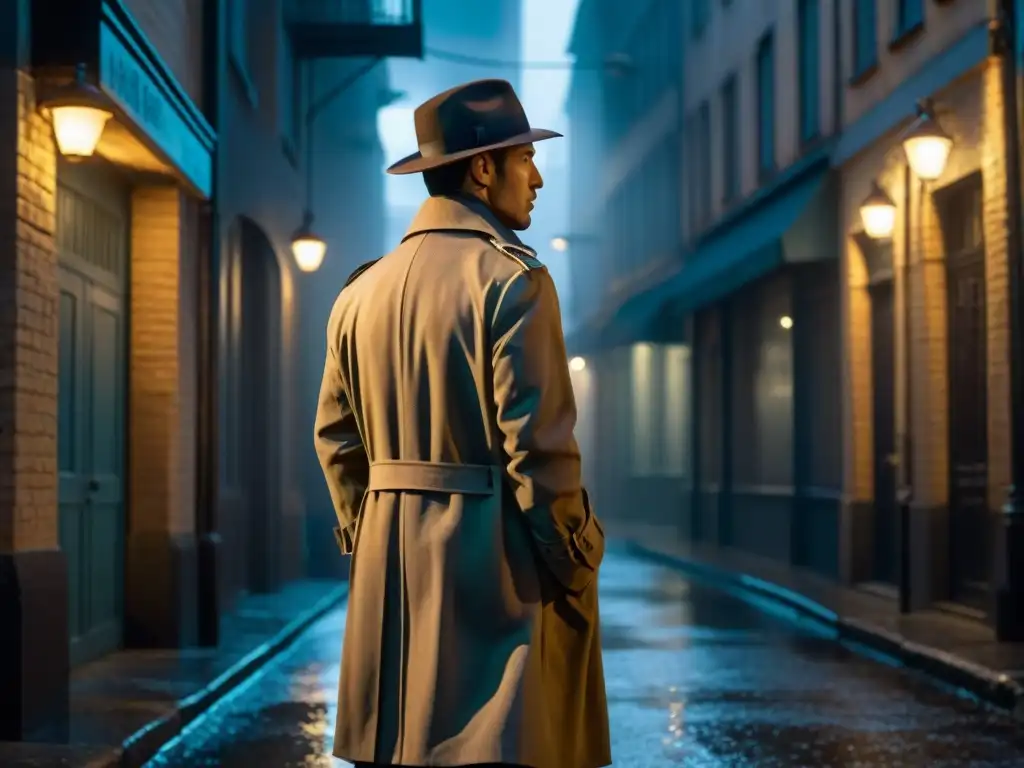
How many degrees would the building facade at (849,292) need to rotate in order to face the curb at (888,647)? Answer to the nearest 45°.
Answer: approximately 45° to its left

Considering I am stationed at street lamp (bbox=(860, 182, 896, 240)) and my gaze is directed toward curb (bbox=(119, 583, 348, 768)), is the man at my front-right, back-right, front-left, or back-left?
front-left

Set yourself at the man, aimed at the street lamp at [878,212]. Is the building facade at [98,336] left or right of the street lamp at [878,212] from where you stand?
left

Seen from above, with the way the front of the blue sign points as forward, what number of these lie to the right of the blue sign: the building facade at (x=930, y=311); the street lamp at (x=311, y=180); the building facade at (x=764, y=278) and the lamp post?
0

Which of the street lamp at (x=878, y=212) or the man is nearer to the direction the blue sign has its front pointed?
the man

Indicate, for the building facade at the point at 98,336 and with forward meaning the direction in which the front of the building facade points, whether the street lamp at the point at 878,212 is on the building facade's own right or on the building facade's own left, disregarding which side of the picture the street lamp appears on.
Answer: on the building facade's own left

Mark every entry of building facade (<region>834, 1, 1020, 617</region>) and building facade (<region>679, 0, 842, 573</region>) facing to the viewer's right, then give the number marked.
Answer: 0

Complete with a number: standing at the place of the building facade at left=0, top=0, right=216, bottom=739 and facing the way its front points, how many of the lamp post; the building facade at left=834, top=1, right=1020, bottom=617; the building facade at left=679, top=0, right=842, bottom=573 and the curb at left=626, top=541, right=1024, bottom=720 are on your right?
0

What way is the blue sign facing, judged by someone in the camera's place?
facing the viewer and to the right of the viewer

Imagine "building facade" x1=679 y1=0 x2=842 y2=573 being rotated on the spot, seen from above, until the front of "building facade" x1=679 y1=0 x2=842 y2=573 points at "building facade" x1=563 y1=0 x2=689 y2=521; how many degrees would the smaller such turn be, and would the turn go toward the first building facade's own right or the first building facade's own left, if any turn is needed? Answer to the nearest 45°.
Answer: approximately 135° to the first building facade's own right

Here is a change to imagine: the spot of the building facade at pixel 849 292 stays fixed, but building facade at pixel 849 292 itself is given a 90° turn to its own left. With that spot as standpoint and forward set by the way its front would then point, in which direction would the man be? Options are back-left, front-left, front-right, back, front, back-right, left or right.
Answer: front-right

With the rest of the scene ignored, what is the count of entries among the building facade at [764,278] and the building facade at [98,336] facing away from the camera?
0

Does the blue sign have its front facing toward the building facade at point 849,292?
yes

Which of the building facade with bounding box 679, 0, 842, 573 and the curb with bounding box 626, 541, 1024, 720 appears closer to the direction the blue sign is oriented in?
the curb

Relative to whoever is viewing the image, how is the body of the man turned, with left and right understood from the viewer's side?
facing away from the viewer and to the right of the viewer

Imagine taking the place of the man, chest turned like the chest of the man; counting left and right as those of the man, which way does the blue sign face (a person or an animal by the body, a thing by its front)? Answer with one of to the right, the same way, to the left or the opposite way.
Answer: to the right

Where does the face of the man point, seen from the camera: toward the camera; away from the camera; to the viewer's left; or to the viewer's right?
to the viewer's right

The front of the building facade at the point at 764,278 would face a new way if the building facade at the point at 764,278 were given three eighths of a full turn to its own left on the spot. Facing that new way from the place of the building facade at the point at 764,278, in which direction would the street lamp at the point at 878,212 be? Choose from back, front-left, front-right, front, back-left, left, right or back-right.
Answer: right

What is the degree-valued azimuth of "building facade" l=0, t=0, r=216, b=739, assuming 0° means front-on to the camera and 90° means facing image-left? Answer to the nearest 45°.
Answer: approximately 315°

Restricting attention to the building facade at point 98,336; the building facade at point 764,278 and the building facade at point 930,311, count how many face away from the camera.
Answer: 0
